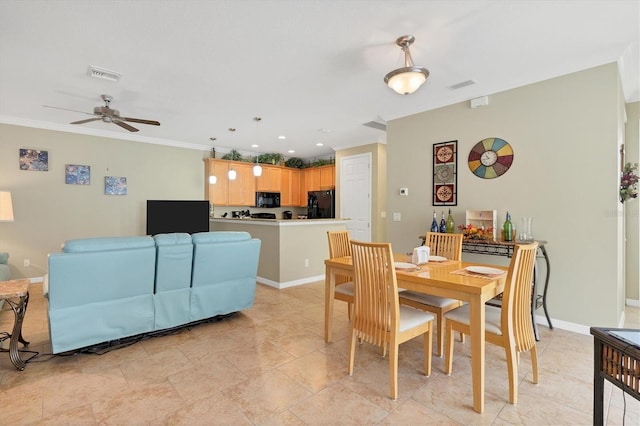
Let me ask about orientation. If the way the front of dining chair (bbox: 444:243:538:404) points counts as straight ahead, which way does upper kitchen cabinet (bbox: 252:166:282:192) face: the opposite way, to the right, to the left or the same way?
the opposite way

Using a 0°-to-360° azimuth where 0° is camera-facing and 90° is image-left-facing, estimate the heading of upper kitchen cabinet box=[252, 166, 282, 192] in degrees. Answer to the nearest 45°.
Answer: approximately 0°

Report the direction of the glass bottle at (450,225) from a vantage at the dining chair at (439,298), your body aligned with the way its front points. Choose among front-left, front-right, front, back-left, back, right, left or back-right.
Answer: back-right

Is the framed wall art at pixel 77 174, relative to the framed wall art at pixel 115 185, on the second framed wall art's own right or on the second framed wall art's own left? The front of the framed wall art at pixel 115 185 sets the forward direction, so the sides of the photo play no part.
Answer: on the second framed wall art's own right

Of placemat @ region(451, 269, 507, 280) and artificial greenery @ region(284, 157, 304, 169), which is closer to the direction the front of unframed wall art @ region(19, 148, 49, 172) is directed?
the placemat

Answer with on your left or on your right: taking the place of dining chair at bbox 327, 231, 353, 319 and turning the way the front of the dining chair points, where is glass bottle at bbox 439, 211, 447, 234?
on your left

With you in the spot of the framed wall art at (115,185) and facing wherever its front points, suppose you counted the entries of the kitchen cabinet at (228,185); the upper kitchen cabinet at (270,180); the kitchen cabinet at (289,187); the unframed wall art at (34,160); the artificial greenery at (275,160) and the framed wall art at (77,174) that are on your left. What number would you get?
4

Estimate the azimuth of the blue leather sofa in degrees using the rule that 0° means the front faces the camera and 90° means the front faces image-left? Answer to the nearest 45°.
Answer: approximately 135°

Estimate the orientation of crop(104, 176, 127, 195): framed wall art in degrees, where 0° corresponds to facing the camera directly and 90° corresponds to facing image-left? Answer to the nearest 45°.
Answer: approximately 0°

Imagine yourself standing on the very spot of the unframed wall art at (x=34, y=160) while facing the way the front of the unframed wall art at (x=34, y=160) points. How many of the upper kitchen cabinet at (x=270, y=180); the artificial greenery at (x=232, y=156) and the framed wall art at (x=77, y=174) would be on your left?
3
